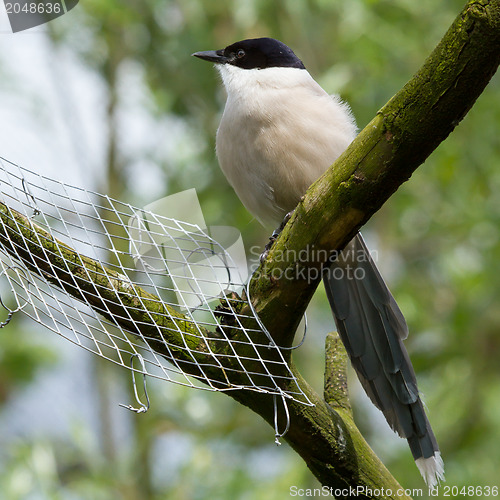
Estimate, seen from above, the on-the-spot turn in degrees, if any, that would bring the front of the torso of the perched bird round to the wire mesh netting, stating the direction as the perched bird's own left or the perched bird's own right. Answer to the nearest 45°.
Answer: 0° — it already faces it

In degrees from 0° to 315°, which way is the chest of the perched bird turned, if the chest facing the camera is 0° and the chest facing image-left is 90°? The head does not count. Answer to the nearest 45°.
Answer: approximately 45°
